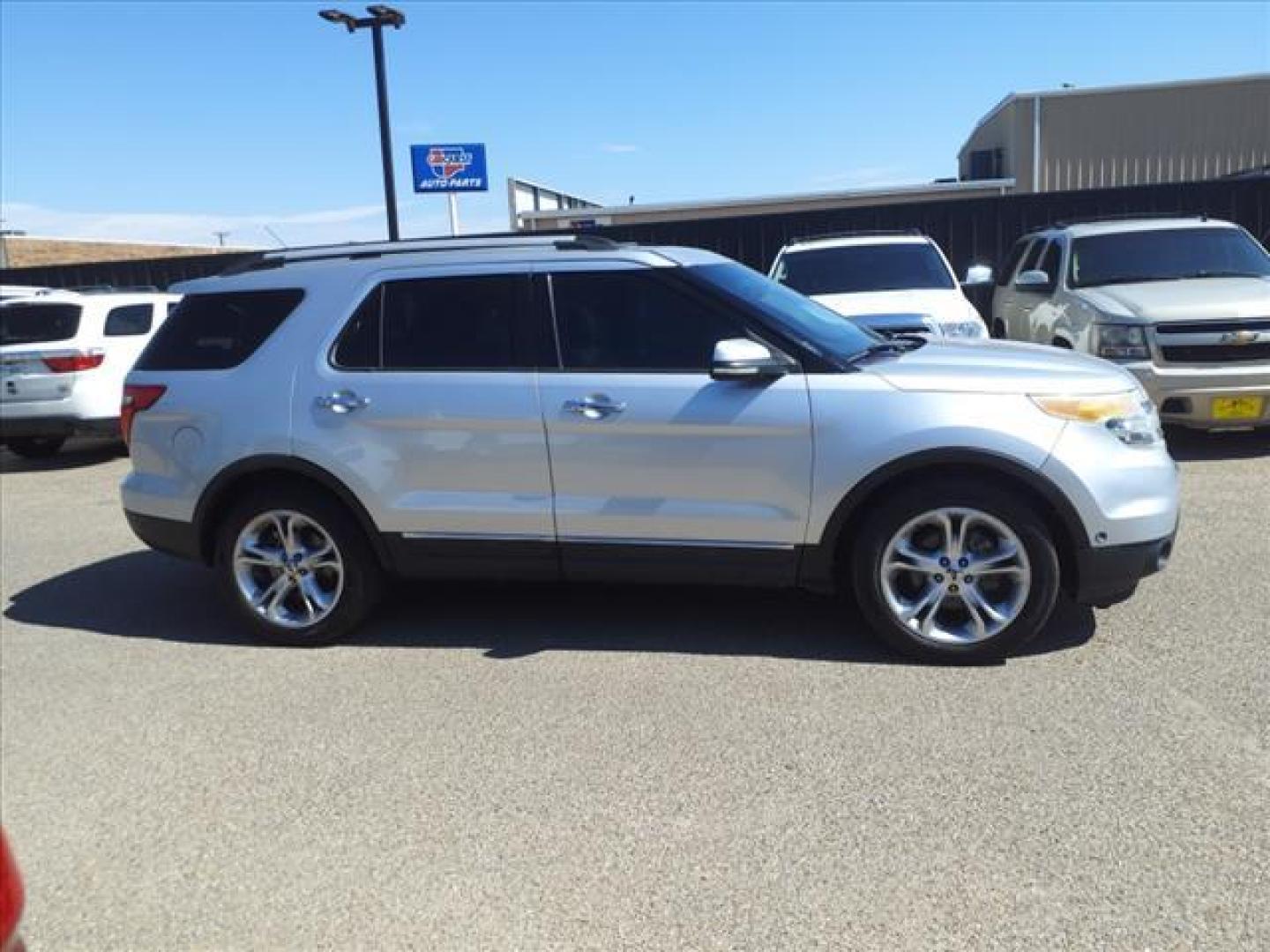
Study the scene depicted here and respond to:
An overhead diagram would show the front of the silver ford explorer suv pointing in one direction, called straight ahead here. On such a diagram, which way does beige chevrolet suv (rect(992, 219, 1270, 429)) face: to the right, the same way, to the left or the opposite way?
to the right

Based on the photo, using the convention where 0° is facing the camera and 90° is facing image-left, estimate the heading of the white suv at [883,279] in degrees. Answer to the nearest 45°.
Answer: approximately 0°

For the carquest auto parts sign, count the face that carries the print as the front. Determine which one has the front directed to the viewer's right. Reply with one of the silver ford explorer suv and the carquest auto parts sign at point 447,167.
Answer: the silver ford explorer suv

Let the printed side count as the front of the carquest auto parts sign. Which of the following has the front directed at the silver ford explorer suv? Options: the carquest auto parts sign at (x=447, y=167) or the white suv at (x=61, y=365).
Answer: the carquest auto parts sign

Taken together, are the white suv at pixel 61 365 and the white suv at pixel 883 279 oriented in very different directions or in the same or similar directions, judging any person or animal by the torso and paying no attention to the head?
very different directions

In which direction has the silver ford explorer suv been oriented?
to the viewer's right

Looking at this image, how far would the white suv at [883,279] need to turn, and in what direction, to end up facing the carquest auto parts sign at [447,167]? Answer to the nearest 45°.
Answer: approximately 135° to its right

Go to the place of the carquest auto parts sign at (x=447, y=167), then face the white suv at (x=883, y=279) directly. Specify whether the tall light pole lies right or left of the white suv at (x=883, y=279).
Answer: right

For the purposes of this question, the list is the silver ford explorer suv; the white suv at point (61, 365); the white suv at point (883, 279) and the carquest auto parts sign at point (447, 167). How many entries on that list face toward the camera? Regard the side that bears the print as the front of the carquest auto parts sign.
2

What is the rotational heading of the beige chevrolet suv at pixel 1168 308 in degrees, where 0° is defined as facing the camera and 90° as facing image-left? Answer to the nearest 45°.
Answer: approximately 315°

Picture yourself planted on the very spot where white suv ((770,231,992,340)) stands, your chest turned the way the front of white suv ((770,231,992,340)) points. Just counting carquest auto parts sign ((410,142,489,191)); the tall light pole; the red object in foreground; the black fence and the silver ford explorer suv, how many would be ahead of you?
2

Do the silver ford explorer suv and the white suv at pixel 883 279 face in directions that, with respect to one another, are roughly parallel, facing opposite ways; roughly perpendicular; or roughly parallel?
roughly perpendicular

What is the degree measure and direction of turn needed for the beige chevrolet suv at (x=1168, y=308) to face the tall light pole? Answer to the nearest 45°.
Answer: approximately 180°
